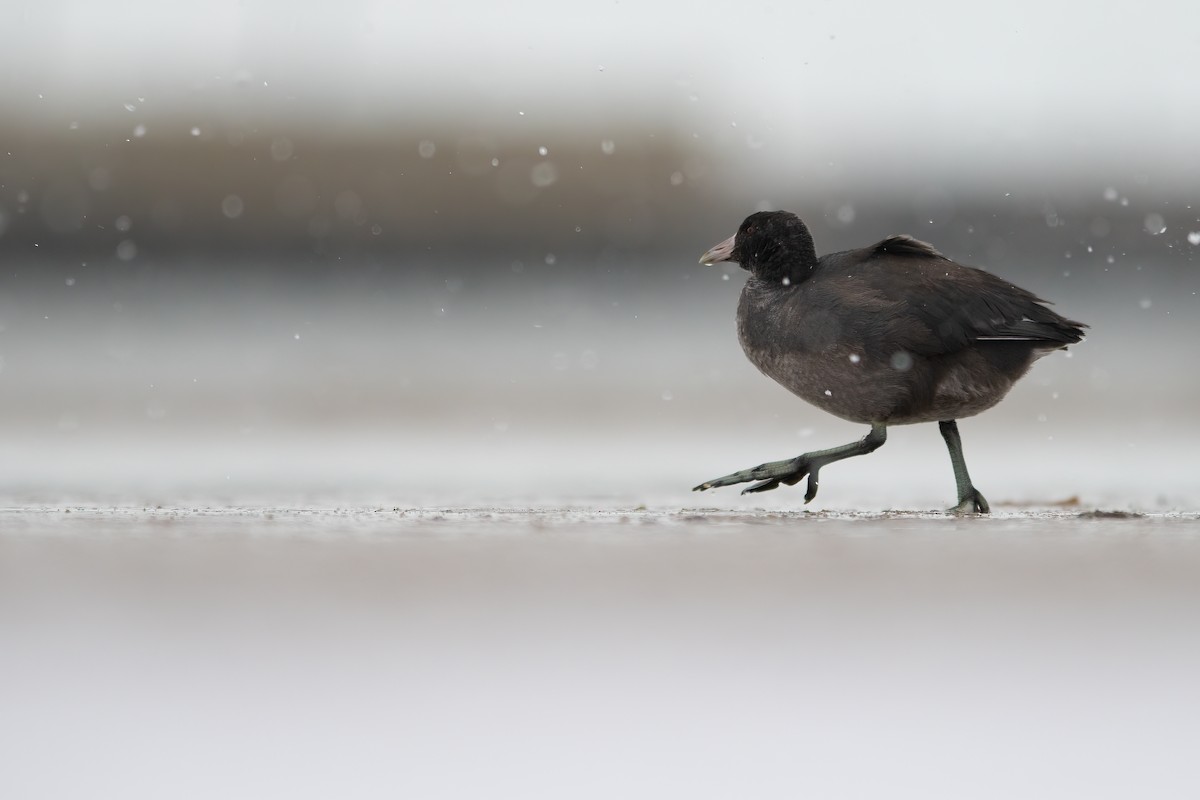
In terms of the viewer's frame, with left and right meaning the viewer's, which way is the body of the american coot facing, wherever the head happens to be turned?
facing to the left of the viewer
